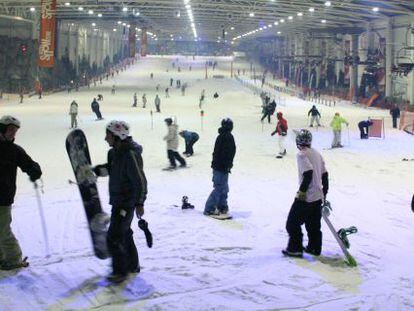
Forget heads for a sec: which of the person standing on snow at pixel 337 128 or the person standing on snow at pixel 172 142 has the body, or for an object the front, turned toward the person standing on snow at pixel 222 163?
the person standing on snow at pixel 337 128

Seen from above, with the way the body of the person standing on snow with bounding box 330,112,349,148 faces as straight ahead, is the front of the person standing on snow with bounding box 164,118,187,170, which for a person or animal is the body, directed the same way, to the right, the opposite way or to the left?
to the right

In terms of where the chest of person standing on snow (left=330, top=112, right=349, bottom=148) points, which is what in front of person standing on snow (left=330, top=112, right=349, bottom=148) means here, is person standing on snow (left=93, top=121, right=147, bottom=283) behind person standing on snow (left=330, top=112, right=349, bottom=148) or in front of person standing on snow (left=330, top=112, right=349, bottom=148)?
in front

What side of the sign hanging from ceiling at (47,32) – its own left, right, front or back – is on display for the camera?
front

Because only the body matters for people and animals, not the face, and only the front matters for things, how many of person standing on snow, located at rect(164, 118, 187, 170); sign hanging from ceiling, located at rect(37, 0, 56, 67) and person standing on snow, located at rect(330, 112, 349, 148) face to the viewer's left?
1

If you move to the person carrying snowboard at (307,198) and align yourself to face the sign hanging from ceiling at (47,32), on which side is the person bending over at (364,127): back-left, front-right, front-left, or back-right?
front-right

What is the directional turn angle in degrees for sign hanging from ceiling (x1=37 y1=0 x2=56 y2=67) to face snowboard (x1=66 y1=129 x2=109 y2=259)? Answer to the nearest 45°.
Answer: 0° — it already faces it
